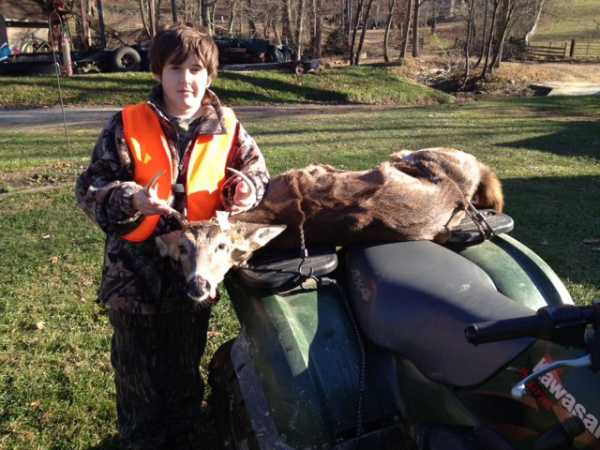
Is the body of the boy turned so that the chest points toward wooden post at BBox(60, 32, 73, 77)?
no

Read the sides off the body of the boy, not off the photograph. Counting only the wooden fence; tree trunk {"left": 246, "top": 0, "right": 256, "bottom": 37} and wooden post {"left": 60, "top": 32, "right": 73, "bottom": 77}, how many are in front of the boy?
0

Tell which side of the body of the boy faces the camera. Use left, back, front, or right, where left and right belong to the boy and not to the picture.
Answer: front

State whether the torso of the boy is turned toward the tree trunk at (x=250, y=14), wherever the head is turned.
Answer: no

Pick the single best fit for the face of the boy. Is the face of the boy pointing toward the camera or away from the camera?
toward the camera

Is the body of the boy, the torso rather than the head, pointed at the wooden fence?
no

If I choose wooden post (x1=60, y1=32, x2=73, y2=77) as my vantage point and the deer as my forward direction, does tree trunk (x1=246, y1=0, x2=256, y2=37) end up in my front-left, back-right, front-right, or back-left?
back-left
